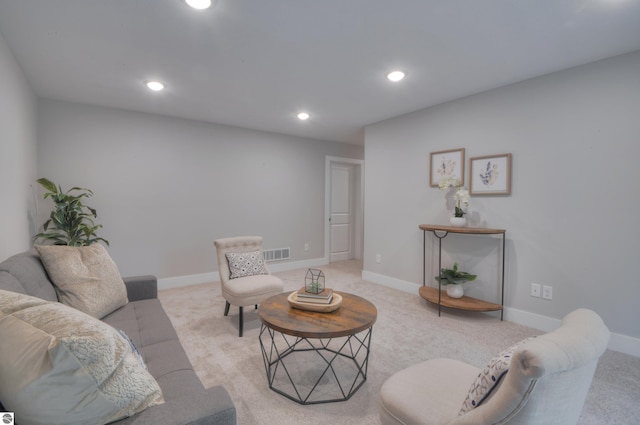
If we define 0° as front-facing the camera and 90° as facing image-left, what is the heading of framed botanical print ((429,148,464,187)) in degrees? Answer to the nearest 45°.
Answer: approximately 45°

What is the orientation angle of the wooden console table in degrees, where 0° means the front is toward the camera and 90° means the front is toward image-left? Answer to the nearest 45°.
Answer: approximately 45°

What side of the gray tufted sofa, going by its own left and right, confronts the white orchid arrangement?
front

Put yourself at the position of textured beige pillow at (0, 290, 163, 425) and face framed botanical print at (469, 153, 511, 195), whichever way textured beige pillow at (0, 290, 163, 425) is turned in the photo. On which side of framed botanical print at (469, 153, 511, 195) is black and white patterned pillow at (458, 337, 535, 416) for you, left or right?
right

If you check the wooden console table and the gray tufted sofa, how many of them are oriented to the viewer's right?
1

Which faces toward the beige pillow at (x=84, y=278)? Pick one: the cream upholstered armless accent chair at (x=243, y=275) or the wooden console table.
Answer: the wooden console table

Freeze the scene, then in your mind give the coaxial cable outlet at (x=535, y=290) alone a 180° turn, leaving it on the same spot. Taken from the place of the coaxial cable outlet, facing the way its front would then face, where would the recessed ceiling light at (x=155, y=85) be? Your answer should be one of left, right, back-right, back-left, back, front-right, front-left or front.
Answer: back-left

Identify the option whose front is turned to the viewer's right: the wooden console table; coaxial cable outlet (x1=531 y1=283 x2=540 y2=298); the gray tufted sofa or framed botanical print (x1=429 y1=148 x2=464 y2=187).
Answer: the gray tufted sofa

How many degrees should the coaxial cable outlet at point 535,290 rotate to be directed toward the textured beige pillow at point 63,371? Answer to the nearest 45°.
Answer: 0° — it already faces it

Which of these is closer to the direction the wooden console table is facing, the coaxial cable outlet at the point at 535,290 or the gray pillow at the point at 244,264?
the gray pillow

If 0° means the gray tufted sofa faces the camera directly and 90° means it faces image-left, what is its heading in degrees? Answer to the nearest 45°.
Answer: approximately 270°

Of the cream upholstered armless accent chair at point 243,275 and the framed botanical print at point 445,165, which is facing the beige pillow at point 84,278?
the framed botanical print

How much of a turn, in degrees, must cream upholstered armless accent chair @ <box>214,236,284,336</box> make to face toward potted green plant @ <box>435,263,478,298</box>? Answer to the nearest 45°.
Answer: approximately 45° to its left

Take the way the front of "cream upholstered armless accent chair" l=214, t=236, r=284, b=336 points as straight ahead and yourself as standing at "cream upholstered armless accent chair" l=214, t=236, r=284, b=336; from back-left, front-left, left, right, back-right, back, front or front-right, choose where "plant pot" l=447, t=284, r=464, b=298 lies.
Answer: front-left
